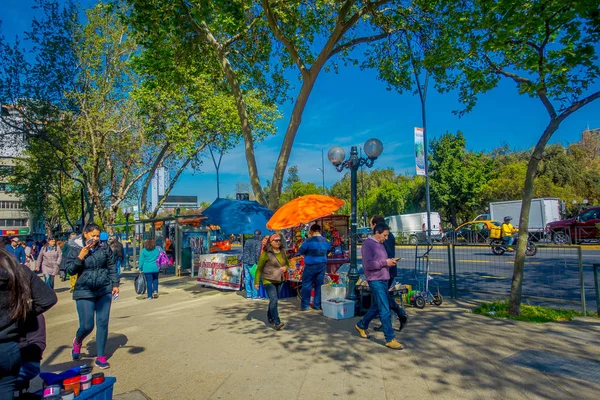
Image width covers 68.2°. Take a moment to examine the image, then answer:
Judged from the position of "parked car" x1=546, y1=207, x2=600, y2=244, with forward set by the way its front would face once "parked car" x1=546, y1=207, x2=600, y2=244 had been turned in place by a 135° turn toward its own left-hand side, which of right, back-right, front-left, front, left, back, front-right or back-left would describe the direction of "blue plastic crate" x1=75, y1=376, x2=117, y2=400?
front-right

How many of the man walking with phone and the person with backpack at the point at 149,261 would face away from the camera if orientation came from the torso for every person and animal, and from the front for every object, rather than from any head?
1

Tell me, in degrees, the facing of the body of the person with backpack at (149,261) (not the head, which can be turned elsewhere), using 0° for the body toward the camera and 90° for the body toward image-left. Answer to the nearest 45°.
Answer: approximately 180°

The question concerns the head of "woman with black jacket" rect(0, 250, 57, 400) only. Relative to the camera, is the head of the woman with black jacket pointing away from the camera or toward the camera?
away from the camera

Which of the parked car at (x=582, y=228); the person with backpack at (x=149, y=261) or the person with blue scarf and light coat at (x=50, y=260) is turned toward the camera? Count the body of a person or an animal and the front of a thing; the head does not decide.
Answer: the person with blue scarf and light coat at (x=50, y=260)

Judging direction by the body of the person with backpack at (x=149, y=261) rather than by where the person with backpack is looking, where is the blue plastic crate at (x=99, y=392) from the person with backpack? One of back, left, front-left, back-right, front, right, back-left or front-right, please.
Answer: back

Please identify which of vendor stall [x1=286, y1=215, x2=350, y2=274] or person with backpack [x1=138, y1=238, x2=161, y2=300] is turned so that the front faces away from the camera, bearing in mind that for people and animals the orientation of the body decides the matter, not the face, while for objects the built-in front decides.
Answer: the person with backpack

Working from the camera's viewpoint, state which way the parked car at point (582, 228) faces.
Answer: facing to the left of the viewer

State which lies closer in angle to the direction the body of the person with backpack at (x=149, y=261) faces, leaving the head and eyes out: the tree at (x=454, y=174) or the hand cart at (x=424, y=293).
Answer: the tree

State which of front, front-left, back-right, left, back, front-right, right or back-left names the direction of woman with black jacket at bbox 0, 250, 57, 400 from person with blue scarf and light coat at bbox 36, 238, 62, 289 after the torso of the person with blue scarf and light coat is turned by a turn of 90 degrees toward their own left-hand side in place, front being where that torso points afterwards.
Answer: right
